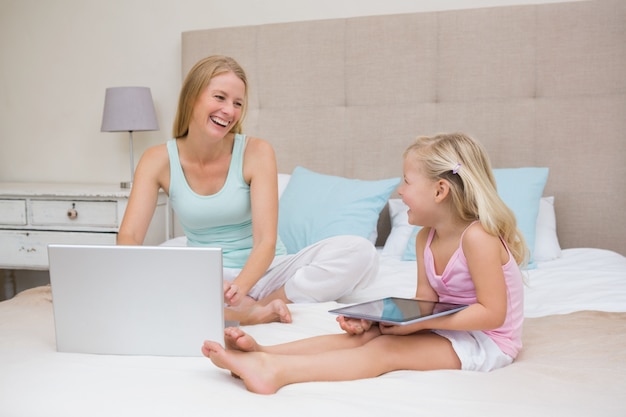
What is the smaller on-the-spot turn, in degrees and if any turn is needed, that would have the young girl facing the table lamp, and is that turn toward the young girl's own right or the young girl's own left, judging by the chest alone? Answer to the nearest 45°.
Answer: approximately 45° to the young girl's own right

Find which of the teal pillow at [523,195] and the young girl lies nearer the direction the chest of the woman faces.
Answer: the young girl

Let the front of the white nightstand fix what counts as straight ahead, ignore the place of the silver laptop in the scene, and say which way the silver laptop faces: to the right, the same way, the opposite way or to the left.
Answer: the opposite way

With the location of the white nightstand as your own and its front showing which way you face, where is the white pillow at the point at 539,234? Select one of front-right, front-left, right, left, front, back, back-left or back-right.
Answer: front-left

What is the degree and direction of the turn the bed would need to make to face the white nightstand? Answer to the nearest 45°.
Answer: approximately 90° to its right

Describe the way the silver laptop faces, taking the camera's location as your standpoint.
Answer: facing away from the viewer

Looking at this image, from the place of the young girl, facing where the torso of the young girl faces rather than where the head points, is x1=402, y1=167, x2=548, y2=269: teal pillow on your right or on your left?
on your right

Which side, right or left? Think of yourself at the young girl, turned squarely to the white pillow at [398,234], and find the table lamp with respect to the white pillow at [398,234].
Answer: left

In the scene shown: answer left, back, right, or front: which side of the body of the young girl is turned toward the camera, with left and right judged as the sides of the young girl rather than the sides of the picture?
left

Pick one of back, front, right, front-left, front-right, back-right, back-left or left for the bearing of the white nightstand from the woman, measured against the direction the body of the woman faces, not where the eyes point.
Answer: back-right

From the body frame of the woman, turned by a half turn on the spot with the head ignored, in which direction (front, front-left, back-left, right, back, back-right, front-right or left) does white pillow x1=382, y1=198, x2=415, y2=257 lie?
front-right

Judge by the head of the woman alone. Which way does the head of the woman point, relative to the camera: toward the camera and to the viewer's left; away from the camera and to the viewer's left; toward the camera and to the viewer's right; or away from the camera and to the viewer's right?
toward the camera and to the viewer's right

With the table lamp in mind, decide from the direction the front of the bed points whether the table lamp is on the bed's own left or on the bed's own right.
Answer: on the bed's own right

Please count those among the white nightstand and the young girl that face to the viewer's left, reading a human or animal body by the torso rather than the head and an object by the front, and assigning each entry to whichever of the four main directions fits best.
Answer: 1

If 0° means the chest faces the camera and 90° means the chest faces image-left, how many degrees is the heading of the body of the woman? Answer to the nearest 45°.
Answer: approximately 0°

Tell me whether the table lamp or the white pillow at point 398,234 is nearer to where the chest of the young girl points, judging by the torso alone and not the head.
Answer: the table lamp
